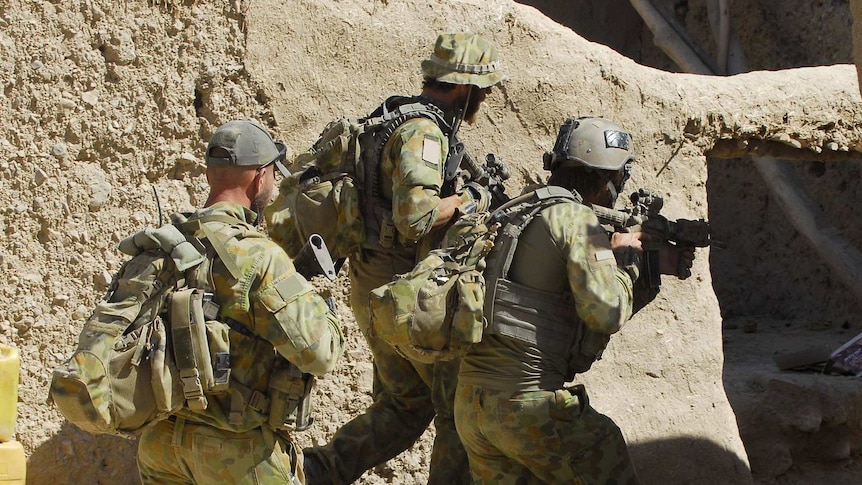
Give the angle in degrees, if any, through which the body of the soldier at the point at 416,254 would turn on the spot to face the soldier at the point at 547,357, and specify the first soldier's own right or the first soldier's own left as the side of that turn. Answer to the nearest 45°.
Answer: approximately 45° to the first soldier's own right

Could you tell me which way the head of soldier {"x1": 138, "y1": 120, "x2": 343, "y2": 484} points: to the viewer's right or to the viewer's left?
to the viewer's right

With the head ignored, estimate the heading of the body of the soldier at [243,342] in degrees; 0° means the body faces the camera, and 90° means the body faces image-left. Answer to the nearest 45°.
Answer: approximately 225°

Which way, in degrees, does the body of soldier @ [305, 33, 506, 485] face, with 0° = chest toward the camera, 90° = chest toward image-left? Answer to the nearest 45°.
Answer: approximately 270°
